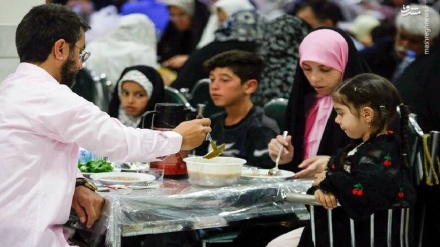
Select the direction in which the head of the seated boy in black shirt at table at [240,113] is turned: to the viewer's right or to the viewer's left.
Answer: to the viewer's left

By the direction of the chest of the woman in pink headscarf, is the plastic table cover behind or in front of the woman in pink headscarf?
in front

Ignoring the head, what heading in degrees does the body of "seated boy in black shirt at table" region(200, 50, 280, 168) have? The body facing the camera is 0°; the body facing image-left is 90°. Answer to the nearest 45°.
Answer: approximately 45°

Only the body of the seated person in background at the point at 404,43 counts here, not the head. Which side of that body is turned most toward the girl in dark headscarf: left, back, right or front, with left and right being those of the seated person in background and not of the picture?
front

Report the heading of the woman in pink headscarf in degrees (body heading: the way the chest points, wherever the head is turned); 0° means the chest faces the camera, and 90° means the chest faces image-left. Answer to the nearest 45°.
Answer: approximately 45°

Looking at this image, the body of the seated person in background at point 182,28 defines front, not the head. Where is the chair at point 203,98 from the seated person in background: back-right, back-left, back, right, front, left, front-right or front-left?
front-left

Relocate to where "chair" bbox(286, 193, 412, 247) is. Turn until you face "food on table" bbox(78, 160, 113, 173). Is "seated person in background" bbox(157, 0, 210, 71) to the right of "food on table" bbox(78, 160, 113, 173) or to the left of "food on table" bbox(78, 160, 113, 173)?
right

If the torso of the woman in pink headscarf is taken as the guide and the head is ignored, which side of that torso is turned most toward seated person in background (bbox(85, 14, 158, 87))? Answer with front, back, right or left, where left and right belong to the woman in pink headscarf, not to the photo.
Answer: right

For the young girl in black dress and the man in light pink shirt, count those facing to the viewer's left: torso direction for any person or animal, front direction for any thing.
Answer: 1

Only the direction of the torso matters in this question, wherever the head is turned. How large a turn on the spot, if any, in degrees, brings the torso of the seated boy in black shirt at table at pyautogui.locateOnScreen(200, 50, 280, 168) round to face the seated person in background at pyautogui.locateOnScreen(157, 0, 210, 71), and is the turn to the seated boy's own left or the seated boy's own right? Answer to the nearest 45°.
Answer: approximately 135° to the seated boy's own right

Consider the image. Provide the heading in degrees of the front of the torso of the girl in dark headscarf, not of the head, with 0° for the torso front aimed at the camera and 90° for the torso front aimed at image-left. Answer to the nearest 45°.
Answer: approximately 45°

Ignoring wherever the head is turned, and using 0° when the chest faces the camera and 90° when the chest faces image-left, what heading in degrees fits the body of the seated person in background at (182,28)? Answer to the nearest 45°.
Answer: approximately 45°

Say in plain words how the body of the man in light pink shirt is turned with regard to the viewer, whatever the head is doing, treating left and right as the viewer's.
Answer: facing away from the viewer and to the right of the viewer
